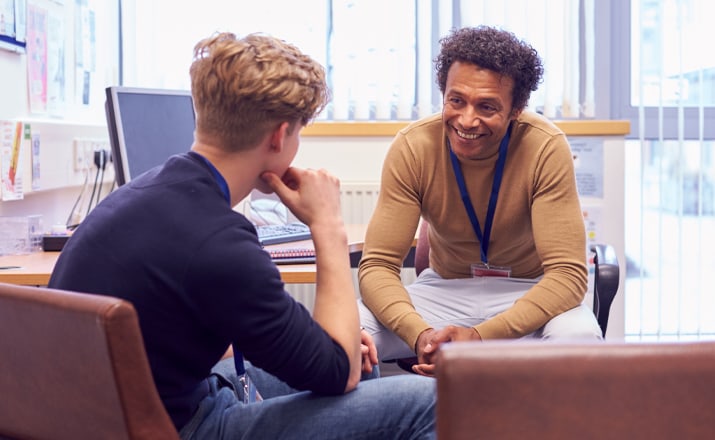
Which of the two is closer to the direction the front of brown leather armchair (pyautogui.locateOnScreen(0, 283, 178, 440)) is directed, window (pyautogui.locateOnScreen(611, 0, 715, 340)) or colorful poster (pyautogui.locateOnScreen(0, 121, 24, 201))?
the window

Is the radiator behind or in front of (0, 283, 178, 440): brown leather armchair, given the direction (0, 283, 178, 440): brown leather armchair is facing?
in front

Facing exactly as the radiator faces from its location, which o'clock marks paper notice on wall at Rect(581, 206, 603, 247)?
The paper notice on wall is roughly at 9 o'clock from the radiator.

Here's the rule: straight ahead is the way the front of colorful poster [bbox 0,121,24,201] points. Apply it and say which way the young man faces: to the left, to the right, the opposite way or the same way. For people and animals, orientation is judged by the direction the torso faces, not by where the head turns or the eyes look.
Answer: to the left

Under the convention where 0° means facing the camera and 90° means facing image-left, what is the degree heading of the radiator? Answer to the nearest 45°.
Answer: approximately 0°

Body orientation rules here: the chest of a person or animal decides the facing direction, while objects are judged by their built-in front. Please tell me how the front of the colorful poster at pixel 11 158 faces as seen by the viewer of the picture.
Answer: facing the viewer and to the right of the viewer

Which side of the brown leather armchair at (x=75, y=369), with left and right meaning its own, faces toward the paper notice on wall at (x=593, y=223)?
front

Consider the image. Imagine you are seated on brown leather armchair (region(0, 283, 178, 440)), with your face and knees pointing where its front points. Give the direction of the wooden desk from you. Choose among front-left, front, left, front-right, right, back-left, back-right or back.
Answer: front-left

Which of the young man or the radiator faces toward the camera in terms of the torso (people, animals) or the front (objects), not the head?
the radiator

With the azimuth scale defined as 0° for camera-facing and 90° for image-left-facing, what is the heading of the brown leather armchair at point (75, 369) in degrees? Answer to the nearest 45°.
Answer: approximately 225°

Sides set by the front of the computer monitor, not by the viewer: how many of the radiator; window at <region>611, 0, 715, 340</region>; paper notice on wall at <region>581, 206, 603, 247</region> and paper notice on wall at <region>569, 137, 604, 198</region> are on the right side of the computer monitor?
0

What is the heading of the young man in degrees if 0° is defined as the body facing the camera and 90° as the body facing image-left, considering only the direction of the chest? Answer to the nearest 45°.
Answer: approximately 225°

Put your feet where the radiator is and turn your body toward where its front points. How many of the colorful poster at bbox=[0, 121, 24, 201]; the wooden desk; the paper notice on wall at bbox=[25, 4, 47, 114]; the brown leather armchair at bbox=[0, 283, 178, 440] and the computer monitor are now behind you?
0

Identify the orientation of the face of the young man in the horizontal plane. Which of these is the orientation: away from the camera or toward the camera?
away from the camera

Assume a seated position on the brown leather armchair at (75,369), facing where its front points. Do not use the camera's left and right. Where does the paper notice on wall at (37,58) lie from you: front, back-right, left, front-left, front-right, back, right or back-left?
front-left

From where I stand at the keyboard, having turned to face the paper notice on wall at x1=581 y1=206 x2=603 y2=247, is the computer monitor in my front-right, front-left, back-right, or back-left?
back-left
